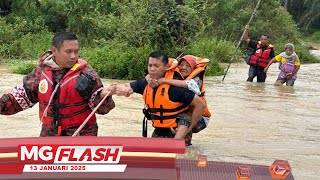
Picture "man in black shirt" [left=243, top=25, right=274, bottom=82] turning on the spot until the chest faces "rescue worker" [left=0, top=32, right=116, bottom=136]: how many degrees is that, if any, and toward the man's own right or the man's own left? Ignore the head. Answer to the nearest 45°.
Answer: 0° — they already face them

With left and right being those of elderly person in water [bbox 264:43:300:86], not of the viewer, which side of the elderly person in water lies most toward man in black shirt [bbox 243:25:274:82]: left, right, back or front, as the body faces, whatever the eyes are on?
right

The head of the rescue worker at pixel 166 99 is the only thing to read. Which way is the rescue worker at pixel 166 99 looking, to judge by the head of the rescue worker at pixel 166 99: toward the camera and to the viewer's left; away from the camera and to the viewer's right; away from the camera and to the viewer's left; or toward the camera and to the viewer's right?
toward the camera and to the viewer's left

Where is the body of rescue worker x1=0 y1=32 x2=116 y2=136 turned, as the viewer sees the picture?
toward the camera

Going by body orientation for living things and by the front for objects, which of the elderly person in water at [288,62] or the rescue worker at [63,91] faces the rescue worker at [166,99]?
the elderly person in water

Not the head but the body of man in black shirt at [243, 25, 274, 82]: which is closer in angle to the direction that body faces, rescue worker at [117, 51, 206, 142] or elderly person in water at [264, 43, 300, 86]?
the rescue worker

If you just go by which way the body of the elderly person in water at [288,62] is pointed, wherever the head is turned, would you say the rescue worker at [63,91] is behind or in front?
in front

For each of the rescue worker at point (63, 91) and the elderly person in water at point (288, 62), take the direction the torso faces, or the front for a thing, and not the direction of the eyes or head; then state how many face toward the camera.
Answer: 2

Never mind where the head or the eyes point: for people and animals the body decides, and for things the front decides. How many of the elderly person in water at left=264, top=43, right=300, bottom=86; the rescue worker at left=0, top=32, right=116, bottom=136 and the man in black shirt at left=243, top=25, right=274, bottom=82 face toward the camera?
3

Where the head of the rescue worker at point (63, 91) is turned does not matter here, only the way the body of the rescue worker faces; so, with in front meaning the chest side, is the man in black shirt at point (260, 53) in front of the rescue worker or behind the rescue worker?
behind

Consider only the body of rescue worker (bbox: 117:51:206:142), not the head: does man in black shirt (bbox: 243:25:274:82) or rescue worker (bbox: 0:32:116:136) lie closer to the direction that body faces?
the rescue worker

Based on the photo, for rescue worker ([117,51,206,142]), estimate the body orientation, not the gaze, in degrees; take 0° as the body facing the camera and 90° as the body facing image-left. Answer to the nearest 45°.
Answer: approximately 45°

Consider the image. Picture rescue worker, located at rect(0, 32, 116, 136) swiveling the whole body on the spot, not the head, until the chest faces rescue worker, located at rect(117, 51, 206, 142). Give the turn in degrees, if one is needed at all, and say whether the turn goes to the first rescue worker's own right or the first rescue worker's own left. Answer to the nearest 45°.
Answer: approximately 135° to the first rescue worker's own left

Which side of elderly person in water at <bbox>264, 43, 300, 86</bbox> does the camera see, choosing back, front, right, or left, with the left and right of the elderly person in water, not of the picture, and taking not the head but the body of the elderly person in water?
front

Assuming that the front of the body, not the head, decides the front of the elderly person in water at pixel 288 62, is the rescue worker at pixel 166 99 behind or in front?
in front

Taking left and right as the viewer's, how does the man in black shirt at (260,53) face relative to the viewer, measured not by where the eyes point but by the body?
facing the viewer
